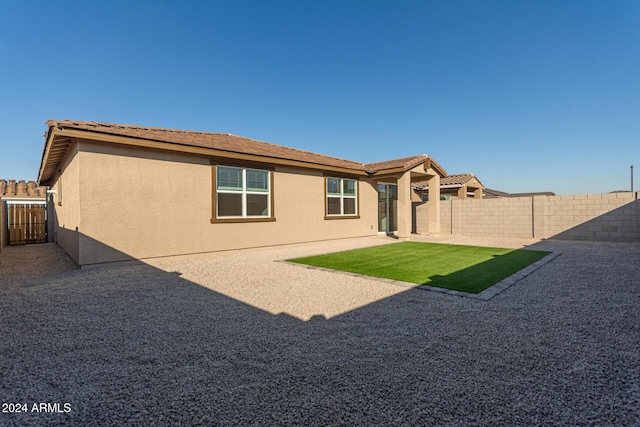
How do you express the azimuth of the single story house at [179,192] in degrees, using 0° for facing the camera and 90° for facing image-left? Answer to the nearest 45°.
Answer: approximately 135°

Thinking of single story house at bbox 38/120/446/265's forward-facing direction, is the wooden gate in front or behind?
in front

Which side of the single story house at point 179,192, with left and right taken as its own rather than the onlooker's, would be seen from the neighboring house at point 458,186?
right

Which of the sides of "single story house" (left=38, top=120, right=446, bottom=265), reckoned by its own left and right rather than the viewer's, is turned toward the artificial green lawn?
back

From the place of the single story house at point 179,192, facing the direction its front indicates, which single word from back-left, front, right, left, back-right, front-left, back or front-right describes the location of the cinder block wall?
back-right

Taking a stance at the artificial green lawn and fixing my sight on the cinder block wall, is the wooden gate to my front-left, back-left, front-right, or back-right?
back-left

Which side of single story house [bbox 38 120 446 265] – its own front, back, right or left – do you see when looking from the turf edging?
back
